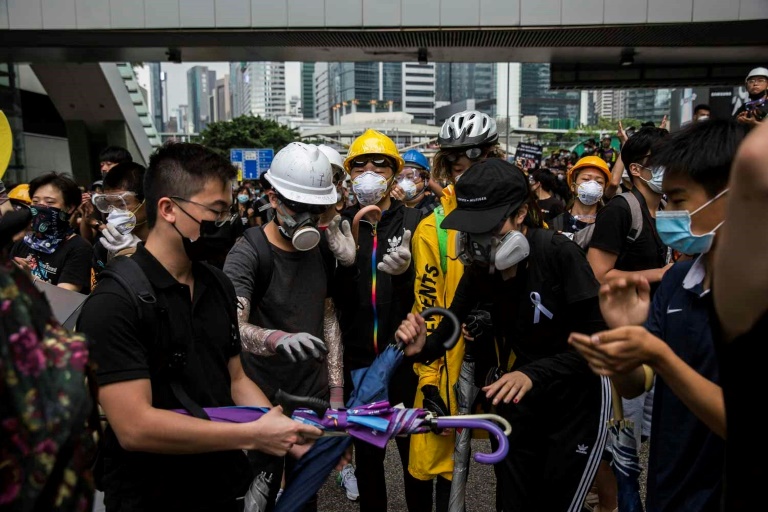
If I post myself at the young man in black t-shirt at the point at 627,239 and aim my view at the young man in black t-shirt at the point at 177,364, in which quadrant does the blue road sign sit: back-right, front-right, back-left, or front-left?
back-right

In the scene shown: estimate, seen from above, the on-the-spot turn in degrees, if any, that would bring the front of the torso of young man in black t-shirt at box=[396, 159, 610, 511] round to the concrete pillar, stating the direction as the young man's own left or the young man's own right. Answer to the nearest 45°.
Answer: approximately 90° to the young man's own right

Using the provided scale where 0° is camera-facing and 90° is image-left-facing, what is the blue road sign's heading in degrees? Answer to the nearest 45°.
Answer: approximately 0°

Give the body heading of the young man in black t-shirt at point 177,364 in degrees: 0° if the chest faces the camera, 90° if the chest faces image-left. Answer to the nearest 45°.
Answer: approximately 315°

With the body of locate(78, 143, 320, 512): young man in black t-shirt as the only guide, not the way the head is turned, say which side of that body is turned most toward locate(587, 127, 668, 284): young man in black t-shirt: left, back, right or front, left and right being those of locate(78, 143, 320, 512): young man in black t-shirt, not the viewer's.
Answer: left

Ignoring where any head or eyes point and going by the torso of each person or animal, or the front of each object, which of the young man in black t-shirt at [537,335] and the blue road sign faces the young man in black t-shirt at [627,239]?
the blue road sign

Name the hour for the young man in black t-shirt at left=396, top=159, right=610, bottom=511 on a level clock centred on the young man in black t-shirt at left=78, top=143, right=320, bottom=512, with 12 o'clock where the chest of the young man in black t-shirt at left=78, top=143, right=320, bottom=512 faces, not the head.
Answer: the young man in black t-shirt at left=396, top=159, right=610, bottom=511 is roughly at 10 o'clock from the young man in black t-shirt at left=78, top=143, right=320, bottom=512.

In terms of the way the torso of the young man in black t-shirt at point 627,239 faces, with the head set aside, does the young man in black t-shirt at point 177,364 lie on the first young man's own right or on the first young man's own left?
on the first young man's own right

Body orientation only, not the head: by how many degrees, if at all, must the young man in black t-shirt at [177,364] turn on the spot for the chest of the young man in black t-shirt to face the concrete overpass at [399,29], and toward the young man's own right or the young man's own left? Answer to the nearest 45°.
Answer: approximately 135° to the young man's own left
